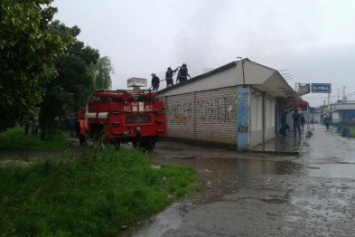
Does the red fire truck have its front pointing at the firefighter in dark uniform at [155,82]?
no

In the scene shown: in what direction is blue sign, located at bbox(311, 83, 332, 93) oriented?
toward the camera

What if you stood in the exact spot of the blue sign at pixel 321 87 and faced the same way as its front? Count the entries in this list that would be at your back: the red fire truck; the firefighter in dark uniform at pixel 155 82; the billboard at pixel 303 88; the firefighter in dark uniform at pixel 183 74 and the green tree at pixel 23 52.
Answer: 0

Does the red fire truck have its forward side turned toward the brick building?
no
